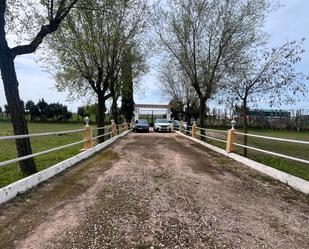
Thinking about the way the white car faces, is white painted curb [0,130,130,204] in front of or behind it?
in front

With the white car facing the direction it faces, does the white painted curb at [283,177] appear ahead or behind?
ahead

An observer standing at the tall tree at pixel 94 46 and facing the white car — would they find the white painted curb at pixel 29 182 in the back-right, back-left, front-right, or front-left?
back-right

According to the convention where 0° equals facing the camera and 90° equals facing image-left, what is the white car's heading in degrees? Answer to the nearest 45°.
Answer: approximately 0°
